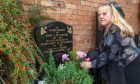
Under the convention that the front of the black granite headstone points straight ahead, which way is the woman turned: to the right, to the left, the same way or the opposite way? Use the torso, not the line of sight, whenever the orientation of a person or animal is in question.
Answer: to the right

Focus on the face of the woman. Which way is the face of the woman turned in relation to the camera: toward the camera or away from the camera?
toward the camera

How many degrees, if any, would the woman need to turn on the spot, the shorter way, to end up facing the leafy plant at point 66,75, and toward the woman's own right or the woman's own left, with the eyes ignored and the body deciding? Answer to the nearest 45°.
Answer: approximately 45° to the woman's own left

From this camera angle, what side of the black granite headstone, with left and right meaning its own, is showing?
front

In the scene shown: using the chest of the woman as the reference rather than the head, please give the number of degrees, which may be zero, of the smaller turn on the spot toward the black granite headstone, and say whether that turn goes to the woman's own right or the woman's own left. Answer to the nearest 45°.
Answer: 0° — they already face it

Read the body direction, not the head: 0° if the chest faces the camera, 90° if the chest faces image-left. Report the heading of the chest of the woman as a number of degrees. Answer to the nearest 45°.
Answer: approximately 90°

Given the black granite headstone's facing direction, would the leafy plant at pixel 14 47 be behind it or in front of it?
in front

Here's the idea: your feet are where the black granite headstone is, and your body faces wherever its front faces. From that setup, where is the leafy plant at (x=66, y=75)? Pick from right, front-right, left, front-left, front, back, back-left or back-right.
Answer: front

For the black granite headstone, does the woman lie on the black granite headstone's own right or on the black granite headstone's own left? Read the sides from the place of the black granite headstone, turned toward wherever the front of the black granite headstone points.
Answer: on the black granite headstone's own left
